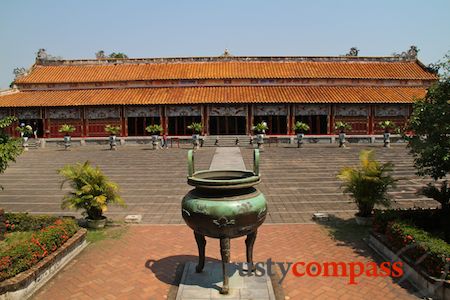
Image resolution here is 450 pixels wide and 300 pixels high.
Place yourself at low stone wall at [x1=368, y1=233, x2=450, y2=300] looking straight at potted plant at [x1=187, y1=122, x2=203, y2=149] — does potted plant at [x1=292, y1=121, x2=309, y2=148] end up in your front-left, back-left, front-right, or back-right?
front-right

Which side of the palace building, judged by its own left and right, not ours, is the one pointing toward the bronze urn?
front

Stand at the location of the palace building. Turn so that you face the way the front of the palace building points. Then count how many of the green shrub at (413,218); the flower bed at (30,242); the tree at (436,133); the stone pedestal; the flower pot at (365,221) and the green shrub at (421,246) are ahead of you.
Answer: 6

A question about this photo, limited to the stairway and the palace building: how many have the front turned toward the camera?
2

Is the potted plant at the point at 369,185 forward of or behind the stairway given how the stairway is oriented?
forward

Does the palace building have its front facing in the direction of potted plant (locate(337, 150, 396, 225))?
yes

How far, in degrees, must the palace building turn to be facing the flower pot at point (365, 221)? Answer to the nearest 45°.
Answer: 0° — it already faces it

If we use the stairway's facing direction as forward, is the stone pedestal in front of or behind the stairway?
in front

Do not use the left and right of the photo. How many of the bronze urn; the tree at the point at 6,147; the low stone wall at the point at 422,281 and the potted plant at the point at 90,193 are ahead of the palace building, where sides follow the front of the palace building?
4

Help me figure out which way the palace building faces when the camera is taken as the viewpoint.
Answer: facing the viewer

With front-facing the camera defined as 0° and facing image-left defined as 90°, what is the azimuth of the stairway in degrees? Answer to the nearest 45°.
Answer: approximately 0°

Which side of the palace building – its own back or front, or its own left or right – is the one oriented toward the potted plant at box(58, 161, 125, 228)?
front
